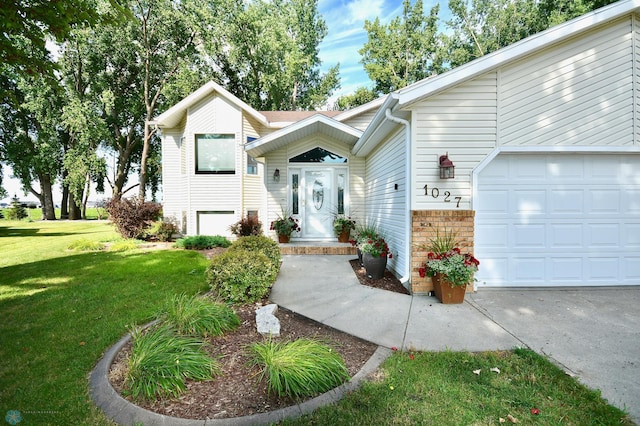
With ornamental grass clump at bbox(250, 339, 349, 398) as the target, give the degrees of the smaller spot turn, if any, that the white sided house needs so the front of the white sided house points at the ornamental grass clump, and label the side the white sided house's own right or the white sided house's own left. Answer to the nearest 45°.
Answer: approximately 45° to the white sided house's own right

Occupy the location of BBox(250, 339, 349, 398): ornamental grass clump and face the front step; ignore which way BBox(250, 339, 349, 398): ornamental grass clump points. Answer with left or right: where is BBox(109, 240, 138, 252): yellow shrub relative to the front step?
left

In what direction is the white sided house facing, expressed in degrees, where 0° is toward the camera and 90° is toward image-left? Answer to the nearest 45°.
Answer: approximately 0°

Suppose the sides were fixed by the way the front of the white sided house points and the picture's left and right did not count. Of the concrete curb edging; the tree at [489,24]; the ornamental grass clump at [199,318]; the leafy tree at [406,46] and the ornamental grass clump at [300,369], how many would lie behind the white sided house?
2

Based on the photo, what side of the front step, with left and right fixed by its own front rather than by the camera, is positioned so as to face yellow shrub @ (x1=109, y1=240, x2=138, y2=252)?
right

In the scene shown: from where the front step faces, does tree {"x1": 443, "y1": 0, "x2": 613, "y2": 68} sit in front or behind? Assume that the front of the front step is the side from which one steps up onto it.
behind

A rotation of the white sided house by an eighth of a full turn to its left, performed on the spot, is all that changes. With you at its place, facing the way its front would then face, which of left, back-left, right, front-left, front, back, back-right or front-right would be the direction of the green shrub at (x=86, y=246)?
back-right

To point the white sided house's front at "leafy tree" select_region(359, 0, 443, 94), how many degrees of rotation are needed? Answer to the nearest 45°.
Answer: approximately 180°

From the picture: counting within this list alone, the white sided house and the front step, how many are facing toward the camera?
2

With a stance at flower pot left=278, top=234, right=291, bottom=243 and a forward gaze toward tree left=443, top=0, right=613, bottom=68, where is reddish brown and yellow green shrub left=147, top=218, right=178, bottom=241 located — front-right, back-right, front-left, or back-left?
back-left

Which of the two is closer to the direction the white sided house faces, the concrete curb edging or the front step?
the concrete curb edging

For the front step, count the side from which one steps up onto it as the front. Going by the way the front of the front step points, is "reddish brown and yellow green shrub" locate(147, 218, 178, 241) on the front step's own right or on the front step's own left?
on the front step's own right
